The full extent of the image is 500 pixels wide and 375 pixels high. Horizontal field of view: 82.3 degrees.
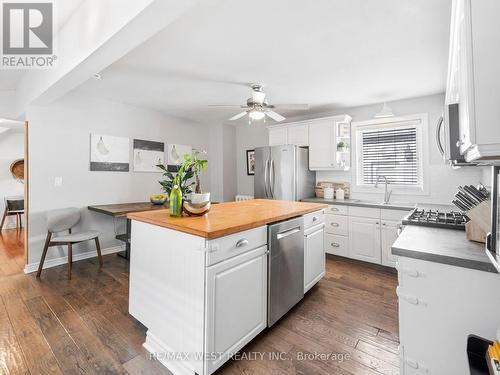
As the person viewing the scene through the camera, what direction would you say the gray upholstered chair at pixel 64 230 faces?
facing the viewer and to the right of the viewer

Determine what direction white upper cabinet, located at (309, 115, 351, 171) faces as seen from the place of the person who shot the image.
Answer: facing the viewer and to the left of the viewer

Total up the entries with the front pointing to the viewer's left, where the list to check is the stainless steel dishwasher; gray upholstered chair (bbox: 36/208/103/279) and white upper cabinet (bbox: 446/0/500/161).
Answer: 1

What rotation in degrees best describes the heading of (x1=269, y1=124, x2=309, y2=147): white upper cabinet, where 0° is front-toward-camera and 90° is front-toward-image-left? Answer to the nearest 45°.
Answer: approximately 45°

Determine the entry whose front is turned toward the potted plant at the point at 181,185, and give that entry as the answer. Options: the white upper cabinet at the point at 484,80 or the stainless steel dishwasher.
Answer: the white upper cabinet

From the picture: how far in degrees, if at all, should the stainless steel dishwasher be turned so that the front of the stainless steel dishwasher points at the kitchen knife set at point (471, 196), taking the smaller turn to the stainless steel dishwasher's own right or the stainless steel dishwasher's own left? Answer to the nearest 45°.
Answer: approximately 45° to the stainless steel dishwasher's own left

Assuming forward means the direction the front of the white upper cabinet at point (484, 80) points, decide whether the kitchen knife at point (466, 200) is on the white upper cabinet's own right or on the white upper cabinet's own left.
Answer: on the white upper cabinet's own right

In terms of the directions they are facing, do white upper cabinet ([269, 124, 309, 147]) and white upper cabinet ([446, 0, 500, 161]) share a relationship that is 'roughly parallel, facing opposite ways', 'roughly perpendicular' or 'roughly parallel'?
roughly perpendicular

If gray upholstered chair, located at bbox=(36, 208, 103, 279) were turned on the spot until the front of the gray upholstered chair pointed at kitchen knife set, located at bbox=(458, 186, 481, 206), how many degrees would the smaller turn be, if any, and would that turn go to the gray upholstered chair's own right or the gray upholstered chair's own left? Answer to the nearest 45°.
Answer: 0° — it already faces it

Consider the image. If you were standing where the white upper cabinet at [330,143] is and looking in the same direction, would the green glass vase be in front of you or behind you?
in front

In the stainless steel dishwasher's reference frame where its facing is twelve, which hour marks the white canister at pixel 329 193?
The white canister is roughly at 8 o'clock from the stainless steel dishwasher.

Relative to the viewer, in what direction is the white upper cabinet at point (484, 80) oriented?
to the viewer's left

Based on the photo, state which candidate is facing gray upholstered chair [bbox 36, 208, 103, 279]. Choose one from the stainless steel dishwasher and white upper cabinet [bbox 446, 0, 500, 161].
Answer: the white upper cabinet

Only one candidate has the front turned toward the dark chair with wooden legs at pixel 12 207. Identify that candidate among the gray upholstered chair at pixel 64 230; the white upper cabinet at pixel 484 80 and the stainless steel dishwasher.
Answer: the white upper cabinet
